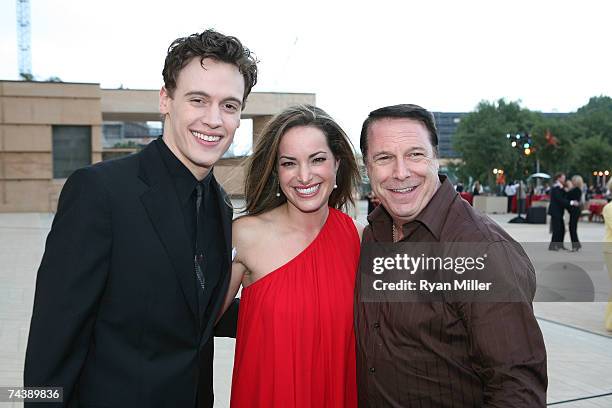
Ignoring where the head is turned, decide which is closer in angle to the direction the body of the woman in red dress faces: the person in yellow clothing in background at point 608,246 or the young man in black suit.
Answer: the young man in black suit

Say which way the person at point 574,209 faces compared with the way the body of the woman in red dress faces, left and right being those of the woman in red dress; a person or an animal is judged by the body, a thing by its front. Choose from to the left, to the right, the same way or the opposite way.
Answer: to the right

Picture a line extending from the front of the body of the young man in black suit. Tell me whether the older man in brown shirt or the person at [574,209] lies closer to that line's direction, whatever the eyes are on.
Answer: the older man in brown shirt

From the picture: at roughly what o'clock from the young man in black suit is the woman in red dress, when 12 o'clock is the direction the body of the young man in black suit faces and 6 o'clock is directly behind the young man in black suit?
The woman in red dress is roughly at 9 o'clock from the young man in black suit.

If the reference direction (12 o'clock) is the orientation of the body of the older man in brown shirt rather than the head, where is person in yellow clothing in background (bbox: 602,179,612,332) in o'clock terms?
The person in yellow clothing in background is roughly at 5 o'clock from the older man in brown shirt.

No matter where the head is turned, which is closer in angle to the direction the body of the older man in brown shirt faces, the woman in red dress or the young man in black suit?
the young man in black suit

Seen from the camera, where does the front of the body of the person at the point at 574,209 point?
to the viewer's left

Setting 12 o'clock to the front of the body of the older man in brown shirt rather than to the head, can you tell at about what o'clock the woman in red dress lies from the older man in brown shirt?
The woman in red dress is roughly at 3 o'clock from the older man in brown shirt.

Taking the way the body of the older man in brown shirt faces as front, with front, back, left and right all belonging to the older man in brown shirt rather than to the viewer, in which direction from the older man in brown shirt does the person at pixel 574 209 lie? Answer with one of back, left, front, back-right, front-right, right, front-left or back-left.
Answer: back-right
